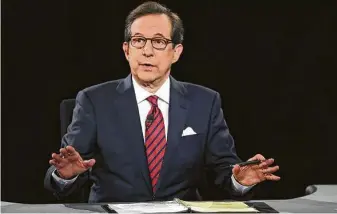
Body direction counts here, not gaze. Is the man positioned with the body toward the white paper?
yes

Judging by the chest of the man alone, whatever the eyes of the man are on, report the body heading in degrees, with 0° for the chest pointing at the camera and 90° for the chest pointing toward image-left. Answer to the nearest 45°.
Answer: approximately 0°
